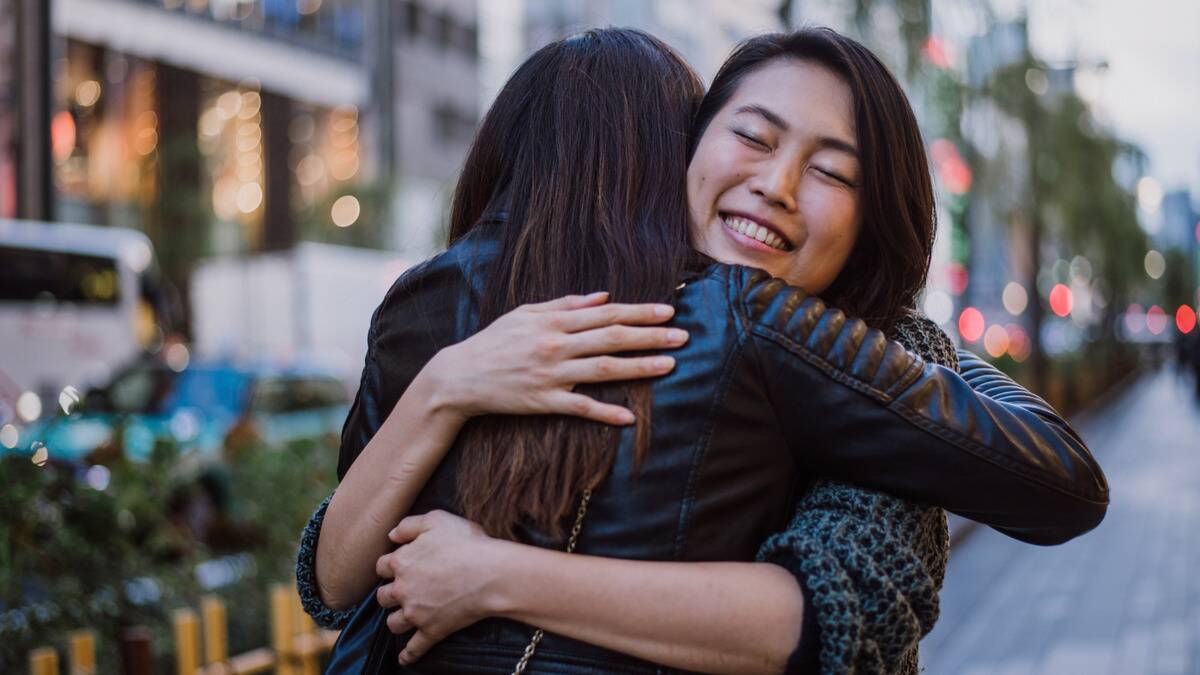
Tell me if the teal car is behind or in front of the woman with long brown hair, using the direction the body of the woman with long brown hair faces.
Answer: in front

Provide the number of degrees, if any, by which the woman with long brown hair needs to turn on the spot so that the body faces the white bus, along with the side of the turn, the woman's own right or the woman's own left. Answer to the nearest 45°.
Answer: approximately 45° to the woman's own left

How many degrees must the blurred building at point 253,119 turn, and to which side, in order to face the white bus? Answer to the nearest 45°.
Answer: approximately 45° to its right

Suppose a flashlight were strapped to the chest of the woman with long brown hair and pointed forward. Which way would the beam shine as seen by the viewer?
away from the camera

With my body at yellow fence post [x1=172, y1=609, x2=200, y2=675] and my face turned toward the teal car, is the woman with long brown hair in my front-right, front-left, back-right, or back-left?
back-right

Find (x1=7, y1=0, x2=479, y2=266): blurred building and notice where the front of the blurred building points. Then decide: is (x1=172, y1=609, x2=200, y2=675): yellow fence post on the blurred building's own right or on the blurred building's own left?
on the blurred building's own right

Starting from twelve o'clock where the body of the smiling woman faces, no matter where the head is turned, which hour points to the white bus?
The white bus is roughly at 5 o'clock from the smiling woman.

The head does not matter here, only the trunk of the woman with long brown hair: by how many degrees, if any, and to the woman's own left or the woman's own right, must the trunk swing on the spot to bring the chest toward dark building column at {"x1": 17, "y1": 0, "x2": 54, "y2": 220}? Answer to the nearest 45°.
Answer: approximately 45° to the woman's own left

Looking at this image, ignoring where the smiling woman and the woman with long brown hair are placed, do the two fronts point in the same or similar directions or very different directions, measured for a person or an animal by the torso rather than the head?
very different directions
